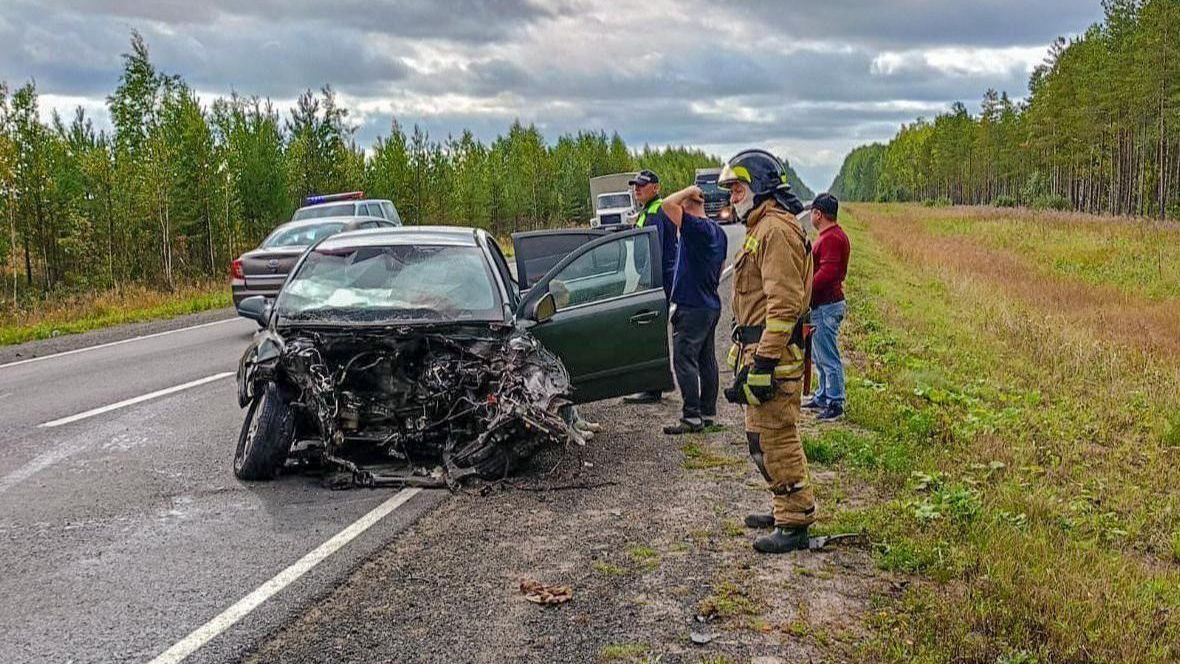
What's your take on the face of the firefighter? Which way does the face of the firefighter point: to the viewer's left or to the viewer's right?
to the viewer's left

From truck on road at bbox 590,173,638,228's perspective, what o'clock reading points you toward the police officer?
The police officer is roughly at 12 o'clock from the truck on road.

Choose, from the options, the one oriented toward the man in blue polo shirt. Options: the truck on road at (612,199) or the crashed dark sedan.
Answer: the truck on road

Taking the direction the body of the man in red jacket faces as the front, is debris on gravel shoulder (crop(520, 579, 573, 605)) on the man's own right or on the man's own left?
on the man's own left

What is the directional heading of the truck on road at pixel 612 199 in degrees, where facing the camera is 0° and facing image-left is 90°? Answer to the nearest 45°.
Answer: approximately 0°

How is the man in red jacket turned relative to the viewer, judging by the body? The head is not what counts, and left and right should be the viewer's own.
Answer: facing to the left of the viewer

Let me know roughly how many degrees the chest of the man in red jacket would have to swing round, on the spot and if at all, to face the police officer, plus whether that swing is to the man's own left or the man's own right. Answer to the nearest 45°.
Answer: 0° — they already face them

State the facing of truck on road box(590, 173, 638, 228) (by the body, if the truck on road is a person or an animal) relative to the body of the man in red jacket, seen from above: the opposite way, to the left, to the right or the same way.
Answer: to the left

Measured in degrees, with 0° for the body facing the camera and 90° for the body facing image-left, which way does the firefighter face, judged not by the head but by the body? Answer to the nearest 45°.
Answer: approximately 90°
